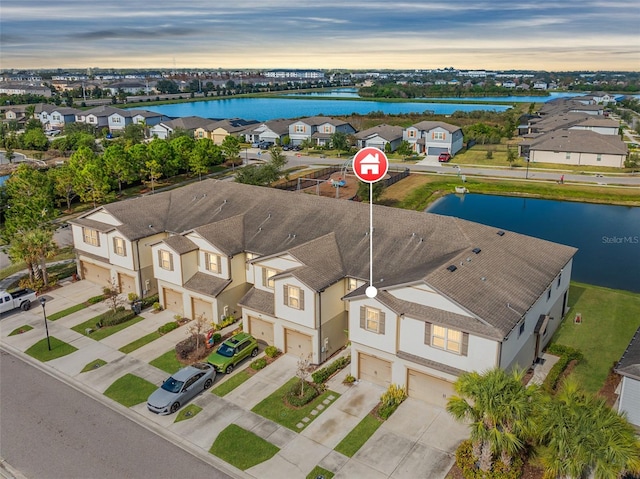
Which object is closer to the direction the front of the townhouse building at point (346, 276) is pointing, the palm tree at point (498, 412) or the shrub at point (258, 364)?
the shrub

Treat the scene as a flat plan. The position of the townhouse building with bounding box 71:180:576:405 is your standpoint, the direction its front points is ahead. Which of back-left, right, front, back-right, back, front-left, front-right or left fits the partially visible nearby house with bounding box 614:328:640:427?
left

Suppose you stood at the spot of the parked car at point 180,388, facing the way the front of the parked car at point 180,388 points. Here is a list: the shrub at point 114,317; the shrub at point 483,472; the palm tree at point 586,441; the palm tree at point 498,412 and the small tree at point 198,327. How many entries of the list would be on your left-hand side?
3

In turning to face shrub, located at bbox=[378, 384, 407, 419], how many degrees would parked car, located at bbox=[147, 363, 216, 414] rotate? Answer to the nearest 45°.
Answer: approximately 135° to its left

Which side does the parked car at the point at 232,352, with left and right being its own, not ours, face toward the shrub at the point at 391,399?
left

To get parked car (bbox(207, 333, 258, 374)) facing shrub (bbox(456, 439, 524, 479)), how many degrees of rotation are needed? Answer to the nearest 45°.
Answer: approximately 90° to its left

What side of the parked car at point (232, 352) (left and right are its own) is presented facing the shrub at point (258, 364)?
left

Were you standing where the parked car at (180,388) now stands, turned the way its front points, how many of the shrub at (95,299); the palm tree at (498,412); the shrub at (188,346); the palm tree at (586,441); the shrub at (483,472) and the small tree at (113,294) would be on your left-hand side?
3
